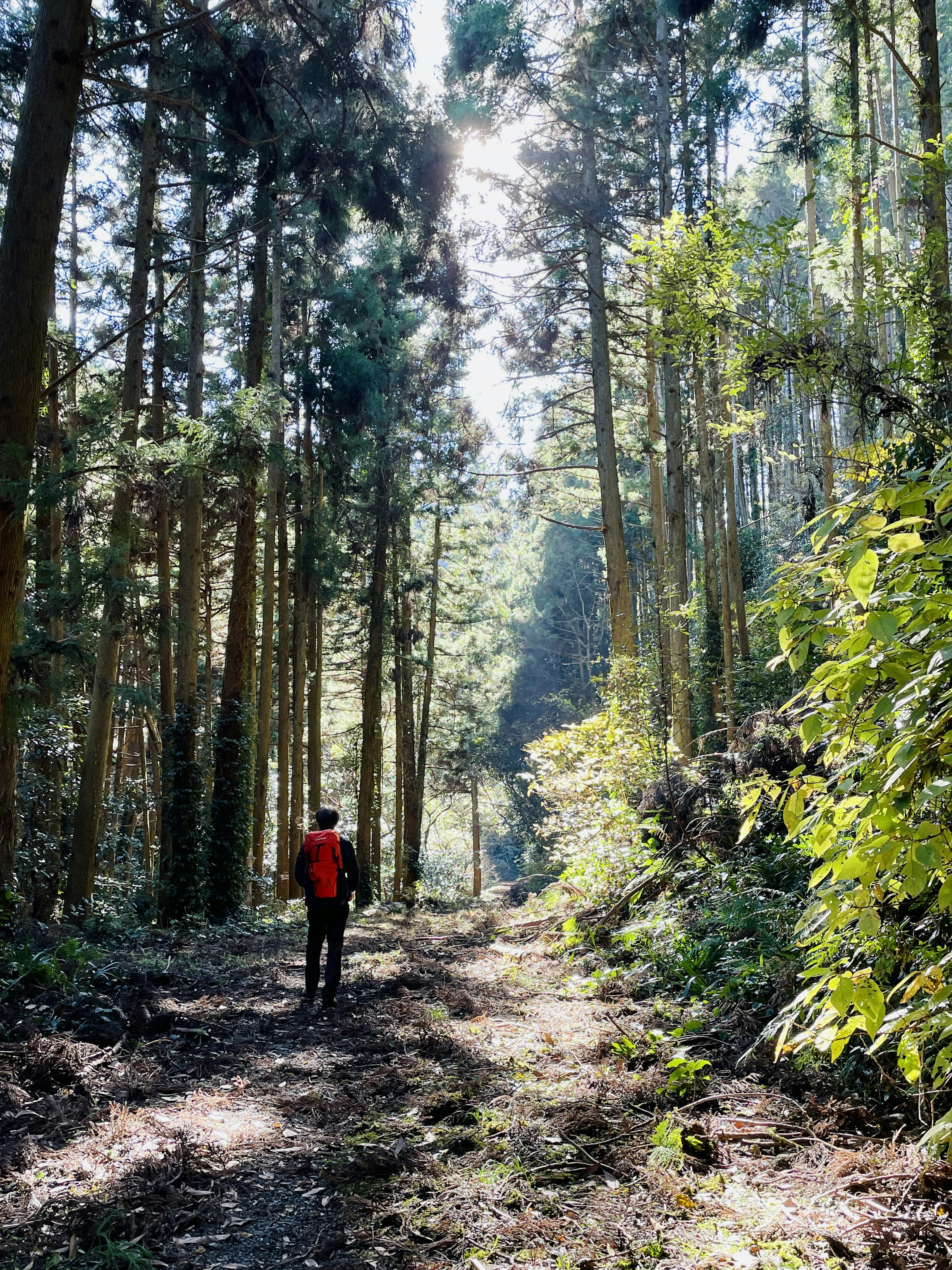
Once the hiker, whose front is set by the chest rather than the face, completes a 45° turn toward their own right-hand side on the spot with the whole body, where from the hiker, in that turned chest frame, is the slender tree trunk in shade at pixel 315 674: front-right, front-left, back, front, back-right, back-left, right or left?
front-left

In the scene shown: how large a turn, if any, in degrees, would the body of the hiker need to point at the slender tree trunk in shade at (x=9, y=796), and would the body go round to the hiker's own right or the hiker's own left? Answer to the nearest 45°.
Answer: approximately 45° to the hiker's own left

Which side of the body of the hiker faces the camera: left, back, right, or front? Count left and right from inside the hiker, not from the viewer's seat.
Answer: back

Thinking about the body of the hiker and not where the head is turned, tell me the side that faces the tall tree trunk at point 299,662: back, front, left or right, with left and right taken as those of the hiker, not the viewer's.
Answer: front

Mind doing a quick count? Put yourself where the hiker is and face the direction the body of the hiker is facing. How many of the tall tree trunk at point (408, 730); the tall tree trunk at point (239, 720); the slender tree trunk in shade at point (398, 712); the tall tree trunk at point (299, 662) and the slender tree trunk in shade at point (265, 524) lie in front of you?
5

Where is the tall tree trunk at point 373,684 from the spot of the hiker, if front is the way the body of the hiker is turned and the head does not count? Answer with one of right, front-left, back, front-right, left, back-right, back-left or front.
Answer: front

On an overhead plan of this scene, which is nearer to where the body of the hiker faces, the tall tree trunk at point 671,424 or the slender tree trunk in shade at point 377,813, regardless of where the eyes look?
the slender tree trunk in shade

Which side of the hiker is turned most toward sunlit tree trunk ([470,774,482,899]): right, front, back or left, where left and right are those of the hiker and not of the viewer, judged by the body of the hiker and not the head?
front

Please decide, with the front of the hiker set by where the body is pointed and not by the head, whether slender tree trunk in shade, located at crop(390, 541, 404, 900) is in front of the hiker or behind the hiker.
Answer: in front

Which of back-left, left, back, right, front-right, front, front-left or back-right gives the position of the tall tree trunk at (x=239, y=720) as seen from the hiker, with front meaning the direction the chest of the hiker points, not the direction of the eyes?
front

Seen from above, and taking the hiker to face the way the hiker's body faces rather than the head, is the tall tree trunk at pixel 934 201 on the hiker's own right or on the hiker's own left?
on the hiker's own right

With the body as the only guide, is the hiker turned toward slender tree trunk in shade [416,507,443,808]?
yes

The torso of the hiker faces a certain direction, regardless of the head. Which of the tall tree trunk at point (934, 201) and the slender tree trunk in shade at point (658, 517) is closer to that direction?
the slender tree trunk in shade

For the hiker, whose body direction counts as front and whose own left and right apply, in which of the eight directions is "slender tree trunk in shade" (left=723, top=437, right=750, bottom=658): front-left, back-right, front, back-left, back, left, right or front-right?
front-right
